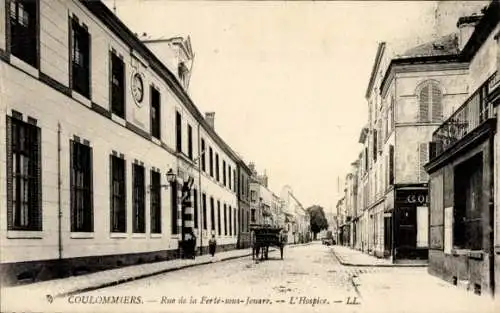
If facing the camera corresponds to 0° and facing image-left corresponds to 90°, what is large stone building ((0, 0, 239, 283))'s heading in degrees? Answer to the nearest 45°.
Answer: approximately 315°
